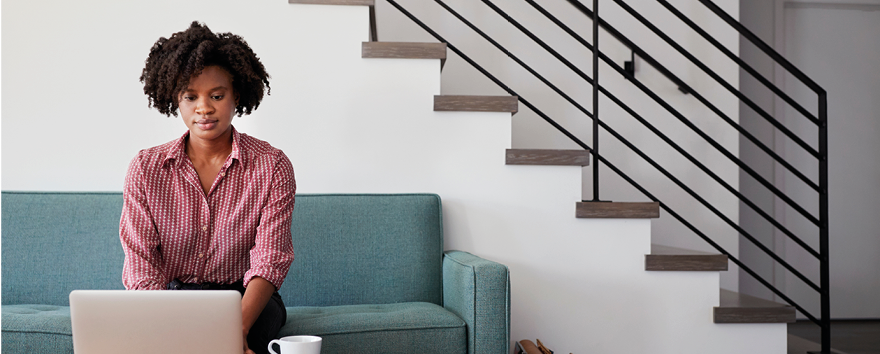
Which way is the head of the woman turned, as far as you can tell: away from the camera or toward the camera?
toward the camera

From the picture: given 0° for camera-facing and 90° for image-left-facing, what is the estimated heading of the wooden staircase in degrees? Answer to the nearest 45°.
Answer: approximately 270°

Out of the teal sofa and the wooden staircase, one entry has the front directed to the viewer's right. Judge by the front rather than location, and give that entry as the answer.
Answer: the wooden staircase

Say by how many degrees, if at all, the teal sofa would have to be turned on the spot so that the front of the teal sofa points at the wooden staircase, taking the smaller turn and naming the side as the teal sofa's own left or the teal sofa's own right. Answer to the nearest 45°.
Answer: approximately 90° to the teal sofa's own left

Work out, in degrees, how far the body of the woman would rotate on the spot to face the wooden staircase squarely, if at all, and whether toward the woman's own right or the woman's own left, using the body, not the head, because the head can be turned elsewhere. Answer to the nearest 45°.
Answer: approximately 90° to the woman's own left

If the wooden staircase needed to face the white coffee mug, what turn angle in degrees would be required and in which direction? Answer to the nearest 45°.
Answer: approximately 90° to its right

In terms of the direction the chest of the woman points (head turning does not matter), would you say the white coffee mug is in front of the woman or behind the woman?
in front

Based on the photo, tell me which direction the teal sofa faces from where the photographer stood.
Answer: facing the viewer
